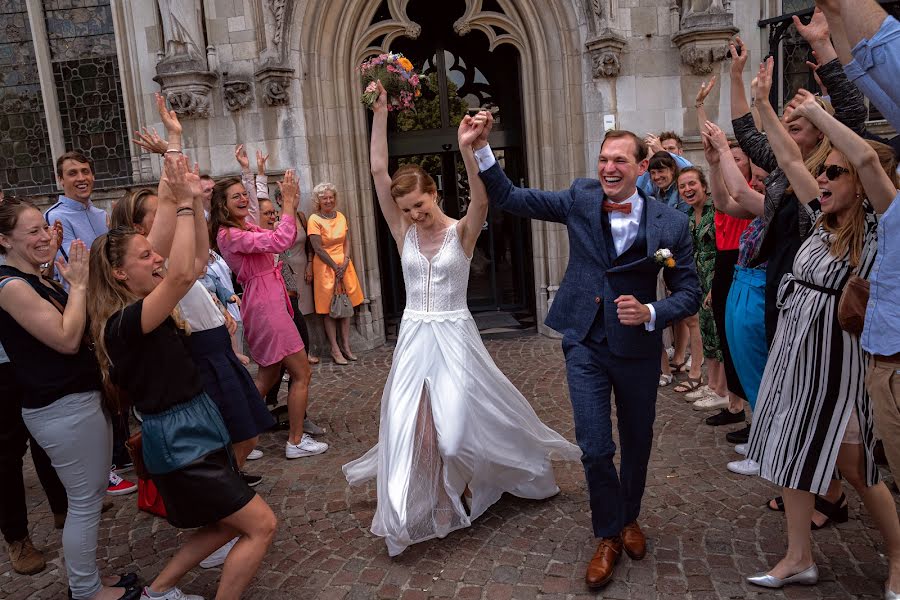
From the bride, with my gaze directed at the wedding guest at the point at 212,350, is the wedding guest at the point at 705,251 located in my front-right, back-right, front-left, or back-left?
back-right

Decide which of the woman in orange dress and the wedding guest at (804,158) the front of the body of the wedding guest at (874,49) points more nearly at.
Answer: the woman in orange dress

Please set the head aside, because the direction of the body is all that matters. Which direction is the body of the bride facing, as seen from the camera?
toward the camera

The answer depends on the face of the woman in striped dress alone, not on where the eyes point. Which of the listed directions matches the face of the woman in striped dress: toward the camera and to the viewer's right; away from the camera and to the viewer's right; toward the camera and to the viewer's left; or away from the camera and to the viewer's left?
toward the camera and to the viewer's left

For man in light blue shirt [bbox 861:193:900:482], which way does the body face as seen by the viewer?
to the viewer's left

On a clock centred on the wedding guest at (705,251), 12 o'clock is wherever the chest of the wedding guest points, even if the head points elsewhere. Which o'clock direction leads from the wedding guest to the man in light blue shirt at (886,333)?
The man in light blue shirt is roughly at 10 o'clock from the wedding guest.

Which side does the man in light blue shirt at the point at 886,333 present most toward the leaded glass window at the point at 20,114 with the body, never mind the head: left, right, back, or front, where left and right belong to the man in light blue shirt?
front

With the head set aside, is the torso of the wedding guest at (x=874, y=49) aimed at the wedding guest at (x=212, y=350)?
yes

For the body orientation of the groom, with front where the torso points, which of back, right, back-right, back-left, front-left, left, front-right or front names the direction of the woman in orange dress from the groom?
back-right

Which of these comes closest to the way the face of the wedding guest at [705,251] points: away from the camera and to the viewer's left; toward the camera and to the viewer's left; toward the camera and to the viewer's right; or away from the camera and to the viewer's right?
toward the camera and to the viewer's left

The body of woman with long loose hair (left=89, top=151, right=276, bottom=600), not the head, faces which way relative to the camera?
to the viewer's right
